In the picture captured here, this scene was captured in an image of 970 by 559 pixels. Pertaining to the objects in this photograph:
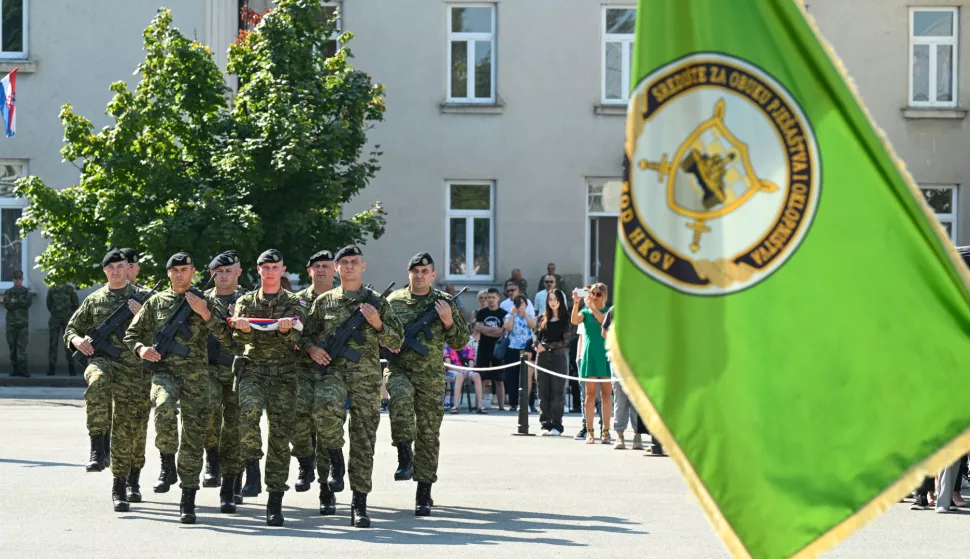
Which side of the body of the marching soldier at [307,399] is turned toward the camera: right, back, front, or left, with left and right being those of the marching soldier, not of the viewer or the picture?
front

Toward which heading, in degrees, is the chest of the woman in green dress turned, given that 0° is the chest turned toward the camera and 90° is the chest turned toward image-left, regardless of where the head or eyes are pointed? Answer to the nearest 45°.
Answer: approximately 45°

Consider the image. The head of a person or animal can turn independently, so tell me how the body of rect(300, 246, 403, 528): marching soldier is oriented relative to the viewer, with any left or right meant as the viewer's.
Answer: facing the viewer

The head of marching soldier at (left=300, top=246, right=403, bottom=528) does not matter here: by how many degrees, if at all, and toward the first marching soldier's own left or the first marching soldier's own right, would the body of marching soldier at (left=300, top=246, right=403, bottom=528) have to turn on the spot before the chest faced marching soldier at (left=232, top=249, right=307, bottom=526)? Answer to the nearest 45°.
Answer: approximately 90° to the first marching soldier's own right

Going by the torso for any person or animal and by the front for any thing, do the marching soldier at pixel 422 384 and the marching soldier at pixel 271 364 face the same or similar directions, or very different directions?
same or similar directions

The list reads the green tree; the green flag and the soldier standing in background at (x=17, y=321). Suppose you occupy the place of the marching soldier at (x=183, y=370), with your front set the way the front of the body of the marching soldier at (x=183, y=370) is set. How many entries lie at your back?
2

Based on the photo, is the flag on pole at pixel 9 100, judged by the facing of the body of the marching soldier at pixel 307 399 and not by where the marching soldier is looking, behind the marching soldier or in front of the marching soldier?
behind

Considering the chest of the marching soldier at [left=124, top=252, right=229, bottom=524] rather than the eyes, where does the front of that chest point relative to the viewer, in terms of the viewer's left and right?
facing the viewer

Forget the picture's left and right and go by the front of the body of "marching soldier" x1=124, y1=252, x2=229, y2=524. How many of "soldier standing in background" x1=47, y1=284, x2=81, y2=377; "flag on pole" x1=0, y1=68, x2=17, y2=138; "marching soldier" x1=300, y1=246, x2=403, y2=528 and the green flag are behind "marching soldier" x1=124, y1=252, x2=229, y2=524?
2

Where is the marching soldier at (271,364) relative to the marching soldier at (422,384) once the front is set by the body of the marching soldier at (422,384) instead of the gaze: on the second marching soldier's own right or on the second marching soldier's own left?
on the second marching soldier's own right

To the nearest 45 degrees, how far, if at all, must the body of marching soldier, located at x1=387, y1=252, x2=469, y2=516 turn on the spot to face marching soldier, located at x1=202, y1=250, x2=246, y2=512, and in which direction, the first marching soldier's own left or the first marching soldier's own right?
approximately 90° to the first marching soldier's own right

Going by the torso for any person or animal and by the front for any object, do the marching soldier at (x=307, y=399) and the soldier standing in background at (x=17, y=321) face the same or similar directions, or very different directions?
same or similar directions

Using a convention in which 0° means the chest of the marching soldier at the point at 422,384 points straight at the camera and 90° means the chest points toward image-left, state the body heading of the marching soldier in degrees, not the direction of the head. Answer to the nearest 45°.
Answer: approximately 0°

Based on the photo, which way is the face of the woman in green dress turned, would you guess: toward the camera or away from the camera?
toward the camera
